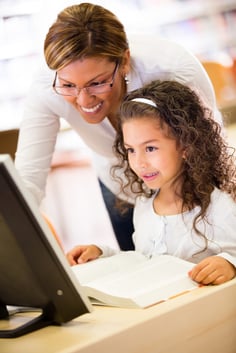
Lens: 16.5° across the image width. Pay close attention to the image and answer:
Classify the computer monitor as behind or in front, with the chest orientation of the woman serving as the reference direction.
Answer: in front

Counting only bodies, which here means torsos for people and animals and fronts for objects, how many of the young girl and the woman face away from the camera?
0

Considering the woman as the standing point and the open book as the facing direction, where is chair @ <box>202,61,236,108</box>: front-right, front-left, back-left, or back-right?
back-left

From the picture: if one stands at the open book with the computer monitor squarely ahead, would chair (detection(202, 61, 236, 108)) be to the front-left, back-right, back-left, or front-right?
back-right

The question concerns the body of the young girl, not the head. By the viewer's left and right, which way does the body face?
facing the viewer and to the left of the viewer

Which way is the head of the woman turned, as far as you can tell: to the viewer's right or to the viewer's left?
to the viewer's left

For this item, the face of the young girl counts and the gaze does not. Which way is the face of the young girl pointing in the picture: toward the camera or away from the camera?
toward the camera

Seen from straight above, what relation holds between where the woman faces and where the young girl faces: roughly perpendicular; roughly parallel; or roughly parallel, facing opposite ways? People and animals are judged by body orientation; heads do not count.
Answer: roughly parallel
